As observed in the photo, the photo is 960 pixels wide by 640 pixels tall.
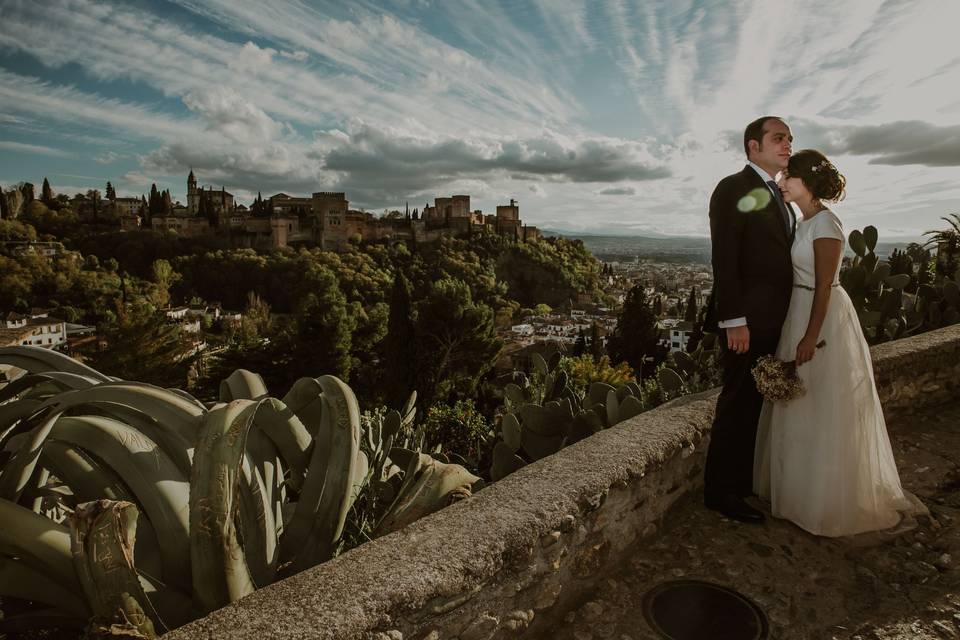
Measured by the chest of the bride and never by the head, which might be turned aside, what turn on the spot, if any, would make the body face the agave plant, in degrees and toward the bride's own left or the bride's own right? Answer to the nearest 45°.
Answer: approximately 45° to the bride's own left

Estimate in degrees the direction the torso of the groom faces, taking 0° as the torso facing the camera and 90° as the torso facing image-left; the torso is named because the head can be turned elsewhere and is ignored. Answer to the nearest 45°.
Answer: approximately 315°

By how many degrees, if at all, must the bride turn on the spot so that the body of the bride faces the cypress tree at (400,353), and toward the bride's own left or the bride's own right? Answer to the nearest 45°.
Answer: approximately 45° to the bride's own right

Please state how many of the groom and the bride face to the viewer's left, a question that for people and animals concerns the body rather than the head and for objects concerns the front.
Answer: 1

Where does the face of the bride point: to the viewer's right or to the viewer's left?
to the viewer's left

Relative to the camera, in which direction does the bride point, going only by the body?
to the viewer's left

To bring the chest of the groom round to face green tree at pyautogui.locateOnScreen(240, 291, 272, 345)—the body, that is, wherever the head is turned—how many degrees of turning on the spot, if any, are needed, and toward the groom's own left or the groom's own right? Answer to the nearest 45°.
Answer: approximately 180°

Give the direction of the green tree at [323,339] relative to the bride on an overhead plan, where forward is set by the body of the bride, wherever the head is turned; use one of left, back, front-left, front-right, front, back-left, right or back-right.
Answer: front-right

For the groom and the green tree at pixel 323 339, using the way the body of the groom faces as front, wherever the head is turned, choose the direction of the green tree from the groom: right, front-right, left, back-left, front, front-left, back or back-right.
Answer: back

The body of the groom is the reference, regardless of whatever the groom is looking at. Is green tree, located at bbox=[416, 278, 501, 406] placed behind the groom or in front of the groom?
behind

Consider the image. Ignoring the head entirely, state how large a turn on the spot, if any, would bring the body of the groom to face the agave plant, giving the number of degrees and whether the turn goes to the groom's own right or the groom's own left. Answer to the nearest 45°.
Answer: approximately 90° to the groom's own right
